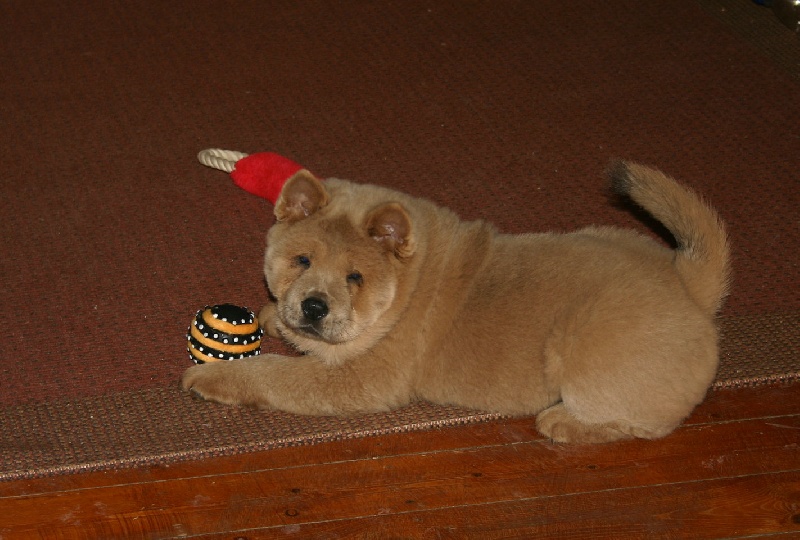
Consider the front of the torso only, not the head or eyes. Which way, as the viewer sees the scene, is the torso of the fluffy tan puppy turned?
to the viewer's left

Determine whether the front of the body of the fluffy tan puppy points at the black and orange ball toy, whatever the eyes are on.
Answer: yes
